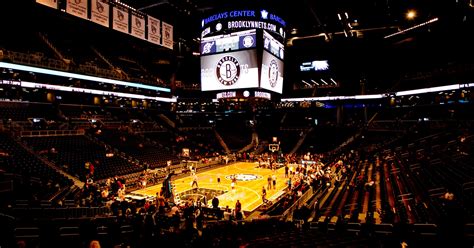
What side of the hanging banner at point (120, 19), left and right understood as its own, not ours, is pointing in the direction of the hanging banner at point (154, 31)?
left

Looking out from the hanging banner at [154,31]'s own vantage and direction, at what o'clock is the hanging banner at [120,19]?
the hanging banner at [120,19] is roughly at 3 o'clock from the hanging banner at [154,31].

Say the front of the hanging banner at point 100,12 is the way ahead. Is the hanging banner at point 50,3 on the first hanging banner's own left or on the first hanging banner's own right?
on the first hanging banner's own right

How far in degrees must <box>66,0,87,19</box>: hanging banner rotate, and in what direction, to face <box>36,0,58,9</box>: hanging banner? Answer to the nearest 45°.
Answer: approximately 90° to its right

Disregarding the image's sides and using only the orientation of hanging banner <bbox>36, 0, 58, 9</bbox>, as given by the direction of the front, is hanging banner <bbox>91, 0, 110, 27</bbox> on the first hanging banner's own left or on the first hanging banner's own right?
on the first hanging banner's own left

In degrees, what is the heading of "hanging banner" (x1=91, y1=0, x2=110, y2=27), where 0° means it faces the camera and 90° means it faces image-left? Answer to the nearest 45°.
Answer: approximately 315°

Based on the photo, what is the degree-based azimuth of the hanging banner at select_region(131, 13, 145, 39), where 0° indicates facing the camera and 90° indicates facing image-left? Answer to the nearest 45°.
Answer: approximately 315°

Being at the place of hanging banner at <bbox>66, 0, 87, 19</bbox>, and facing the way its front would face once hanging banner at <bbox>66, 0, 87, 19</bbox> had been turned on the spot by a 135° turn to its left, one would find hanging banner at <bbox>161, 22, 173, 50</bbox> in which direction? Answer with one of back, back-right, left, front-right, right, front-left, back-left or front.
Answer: front-right

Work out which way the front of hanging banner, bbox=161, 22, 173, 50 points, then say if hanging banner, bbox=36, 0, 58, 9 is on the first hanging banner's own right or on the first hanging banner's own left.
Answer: on the first hanging banner's own right

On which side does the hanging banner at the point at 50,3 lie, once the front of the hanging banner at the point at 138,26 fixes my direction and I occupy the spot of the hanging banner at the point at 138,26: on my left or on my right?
on my right
